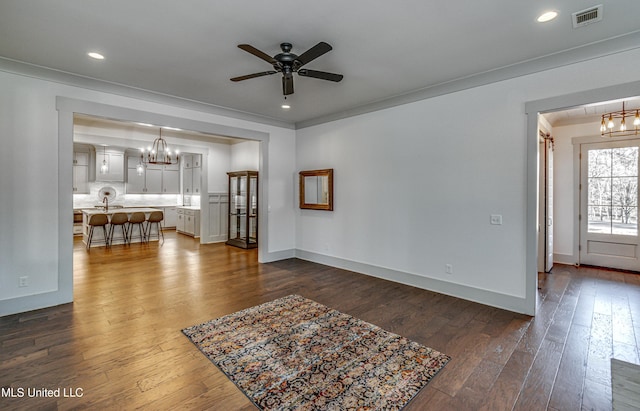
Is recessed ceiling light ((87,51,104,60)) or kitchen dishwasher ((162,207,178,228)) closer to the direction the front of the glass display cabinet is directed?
the recessed ceiling light

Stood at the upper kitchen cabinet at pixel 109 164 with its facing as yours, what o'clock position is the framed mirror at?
The framed mirror is roughly at 11 o'clock from the upper kitchen cabinet.

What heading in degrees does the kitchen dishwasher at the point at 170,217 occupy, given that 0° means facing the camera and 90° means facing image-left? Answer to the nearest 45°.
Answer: approximately 0°
